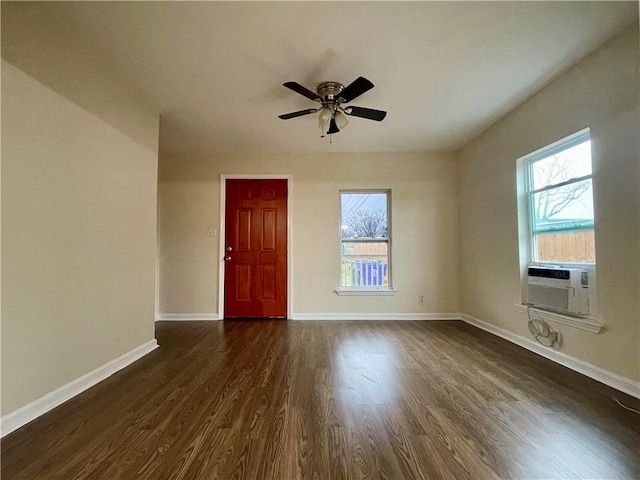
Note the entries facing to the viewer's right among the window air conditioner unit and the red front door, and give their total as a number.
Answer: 0

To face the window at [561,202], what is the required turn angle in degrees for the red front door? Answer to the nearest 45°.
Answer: approximately 45° to its left

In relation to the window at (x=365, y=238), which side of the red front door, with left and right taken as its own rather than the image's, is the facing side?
left

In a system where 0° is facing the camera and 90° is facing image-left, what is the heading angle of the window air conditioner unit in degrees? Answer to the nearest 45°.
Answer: approximately 45°

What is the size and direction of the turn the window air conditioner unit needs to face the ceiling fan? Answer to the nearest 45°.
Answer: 0° — it already faces it

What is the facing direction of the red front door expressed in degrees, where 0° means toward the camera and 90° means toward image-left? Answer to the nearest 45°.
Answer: approximately 0°

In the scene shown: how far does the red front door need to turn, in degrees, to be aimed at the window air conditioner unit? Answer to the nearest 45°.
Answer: approximately 45° to its left

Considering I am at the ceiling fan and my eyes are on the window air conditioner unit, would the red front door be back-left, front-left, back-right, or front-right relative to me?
back-left

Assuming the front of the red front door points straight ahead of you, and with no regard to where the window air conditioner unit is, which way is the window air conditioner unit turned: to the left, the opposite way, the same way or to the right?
to the right
